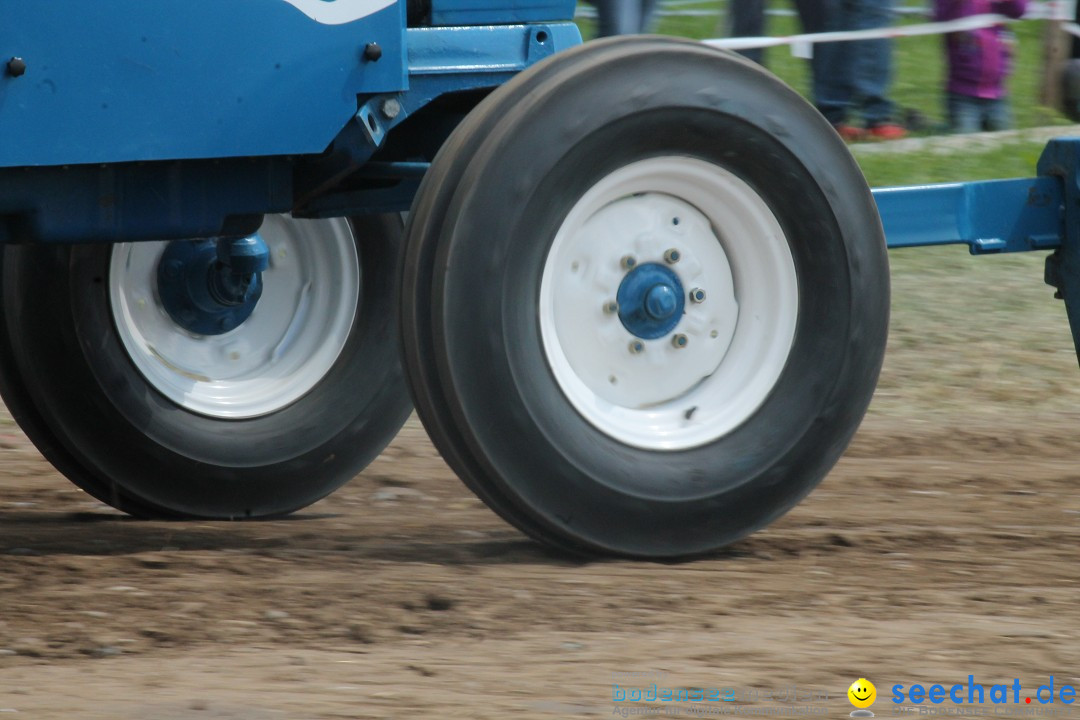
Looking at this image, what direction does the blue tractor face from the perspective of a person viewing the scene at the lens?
facing away from the viewer and to the right of the viewer

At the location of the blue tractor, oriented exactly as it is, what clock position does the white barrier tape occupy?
The white barrier tape is roughly at 11 o'clock from the blue tractor.

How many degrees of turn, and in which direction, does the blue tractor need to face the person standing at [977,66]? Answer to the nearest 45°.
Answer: approximately 45° to its left

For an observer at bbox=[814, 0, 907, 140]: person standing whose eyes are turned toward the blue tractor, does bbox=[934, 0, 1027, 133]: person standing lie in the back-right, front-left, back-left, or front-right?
back-left

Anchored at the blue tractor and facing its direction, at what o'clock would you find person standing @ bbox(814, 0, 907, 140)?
The person standing is roughly at 11 o'clock from the blue tractor.
